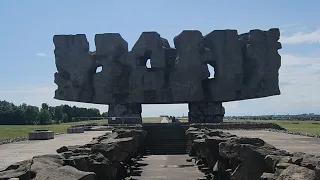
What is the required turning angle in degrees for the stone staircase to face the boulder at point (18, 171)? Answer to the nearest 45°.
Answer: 0° — it already faces it

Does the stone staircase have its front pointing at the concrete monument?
no

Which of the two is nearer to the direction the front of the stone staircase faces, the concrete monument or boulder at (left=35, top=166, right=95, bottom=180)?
the boulder

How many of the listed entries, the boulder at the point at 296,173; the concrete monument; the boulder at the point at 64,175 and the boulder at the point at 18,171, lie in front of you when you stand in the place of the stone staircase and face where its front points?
3

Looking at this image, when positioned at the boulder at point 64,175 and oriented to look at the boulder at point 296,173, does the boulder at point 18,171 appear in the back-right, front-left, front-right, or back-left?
back-left

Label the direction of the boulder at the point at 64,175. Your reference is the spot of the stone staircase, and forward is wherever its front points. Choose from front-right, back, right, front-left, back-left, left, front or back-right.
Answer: front

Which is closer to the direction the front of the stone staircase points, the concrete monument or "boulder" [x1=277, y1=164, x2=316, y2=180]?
the boulder

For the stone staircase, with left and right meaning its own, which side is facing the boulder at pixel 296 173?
front

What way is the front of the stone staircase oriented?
toward the camera
